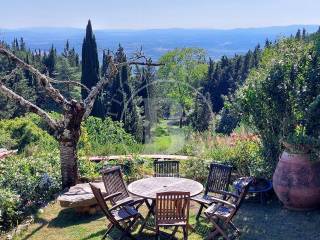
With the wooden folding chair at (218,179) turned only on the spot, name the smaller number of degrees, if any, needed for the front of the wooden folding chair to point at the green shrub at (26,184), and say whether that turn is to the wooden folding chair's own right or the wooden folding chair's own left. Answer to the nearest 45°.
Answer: approximately 45° to the wooden folding chair's own right

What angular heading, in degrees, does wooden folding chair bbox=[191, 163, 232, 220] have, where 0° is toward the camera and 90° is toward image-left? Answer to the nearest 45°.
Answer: approximately 45°

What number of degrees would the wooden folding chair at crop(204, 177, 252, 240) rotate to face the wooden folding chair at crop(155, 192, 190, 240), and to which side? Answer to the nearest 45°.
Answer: approximately 45° to its left

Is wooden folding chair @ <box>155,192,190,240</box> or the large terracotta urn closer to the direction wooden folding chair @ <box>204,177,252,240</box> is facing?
the wooden folding chair

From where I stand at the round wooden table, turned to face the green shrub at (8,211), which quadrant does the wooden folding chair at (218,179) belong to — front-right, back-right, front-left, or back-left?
back-right

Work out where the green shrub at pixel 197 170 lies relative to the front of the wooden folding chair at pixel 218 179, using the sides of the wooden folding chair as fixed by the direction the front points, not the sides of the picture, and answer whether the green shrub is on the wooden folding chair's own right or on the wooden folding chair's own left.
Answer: on the wooden folding chair's own right

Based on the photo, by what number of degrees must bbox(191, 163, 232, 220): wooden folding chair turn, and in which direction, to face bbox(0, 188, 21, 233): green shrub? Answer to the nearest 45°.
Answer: approximately 45° to its right

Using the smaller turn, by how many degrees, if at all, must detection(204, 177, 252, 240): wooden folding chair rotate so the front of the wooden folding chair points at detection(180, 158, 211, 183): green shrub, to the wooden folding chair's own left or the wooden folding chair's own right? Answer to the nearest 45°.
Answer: approximately 90° to the wooden folding chair's own right

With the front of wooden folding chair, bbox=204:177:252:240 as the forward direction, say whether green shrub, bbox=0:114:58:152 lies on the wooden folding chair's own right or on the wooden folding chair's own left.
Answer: on the wooden folding chair's own right

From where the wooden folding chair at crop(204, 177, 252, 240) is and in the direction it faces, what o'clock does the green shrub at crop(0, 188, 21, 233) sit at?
The green shrub is roughly at 12 o'clock from the wooden folding chair.

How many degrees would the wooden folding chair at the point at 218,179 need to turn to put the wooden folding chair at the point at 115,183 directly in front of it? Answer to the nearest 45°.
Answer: approximately 45° to its right

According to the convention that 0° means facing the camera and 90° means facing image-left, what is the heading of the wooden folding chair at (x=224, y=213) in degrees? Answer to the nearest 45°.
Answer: approximately 90°

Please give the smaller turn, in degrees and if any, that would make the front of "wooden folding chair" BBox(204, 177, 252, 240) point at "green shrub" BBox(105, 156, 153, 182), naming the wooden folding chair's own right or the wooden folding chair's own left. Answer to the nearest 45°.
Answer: approximately 45° to the wooden folding chair's own right
